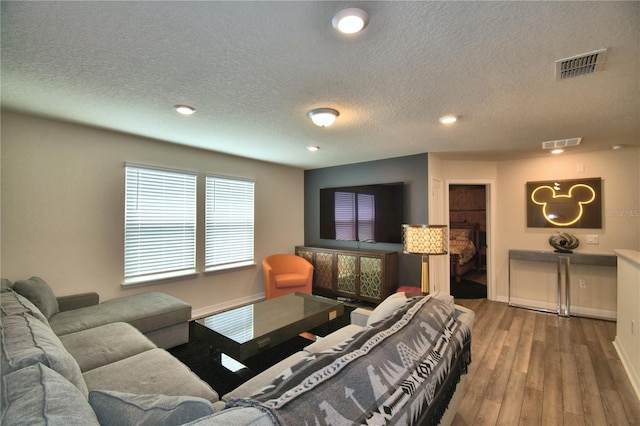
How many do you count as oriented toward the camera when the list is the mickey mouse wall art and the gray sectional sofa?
1

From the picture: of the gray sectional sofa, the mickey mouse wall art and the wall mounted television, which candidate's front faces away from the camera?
the gray sectional sofa

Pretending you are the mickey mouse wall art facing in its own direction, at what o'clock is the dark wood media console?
The dark wood media console is roughly at 2 o'clock from the mickey mouse wall art.

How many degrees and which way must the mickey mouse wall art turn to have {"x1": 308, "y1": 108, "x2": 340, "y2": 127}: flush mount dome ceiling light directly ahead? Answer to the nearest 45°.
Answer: approximately 45° to its right

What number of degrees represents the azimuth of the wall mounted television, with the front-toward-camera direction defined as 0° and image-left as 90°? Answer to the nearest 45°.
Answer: approximately 45°

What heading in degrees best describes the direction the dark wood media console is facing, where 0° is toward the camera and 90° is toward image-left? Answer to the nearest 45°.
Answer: approximately 45°
